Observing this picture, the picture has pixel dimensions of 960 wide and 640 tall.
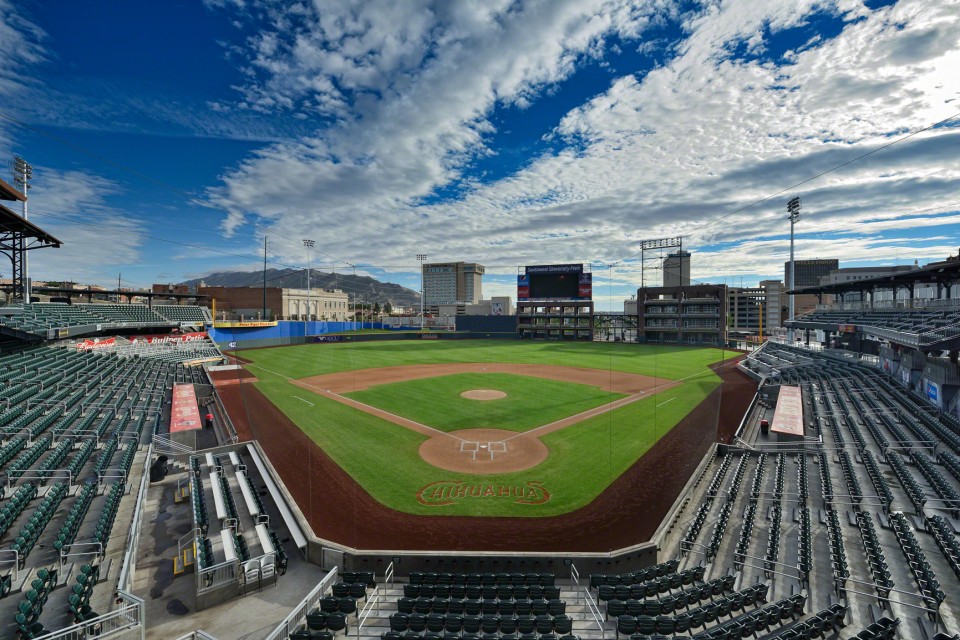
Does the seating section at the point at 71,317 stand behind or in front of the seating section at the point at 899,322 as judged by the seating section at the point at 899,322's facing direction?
in front

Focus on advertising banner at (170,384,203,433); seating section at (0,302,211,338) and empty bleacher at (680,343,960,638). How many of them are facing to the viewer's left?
1

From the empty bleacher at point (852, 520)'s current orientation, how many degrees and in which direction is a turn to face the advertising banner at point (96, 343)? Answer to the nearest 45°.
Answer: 0° — it already faces it

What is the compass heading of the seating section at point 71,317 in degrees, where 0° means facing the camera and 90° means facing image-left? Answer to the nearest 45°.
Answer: approximately 315°

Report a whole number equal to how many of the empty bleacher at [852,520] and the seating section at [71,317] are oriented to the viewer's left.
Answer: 1

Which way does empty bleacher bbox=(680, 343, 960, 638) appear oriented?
to the viewer's left
